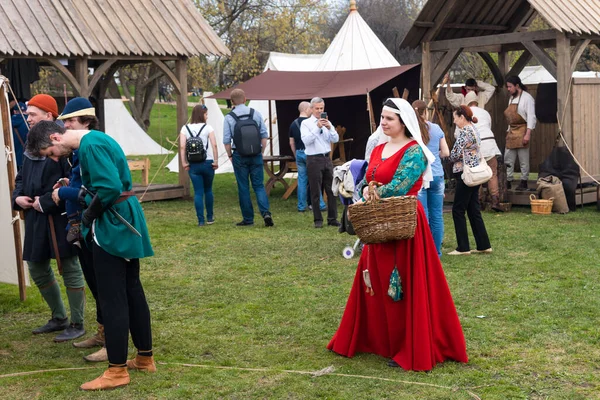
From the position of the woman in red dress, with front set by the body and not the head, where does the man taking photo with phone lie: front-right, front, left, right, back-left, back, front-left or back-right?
back-right

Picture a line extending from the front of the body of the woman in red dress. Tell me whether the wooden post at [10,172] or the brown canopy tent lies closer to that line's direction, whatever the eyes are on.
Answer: the wooden post

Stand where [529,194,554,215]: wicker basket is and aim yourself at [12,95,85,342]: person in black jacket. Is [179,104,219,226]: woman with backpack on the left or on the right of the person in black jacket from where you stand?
right

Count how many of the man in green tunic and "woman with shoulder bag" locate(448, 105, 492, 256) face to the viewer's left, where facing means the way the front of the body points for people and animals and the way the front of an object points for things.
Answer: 2

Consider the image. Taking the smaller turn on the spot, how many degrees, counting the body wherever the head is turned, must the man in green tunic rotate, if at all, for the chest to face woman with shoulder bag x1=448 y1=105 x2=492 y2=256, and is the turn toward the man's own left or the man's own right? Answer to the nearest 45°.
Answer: approximately 135° to the man's own right

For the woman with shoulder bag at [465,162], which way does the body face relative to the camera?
to the viewer's left

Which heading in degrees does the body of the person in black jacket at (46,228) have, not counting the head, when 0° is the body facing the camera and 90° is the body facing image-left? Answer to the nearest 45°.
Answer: approximately 45°

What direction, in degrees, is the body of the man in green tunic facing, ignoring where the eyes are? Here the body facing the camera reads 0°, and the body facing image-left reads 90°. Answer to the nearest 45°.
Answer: approximately 90°

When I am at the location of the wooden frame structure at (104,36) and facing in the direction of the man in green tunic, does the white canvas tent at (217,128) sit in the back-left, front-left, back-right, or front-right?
back-left
